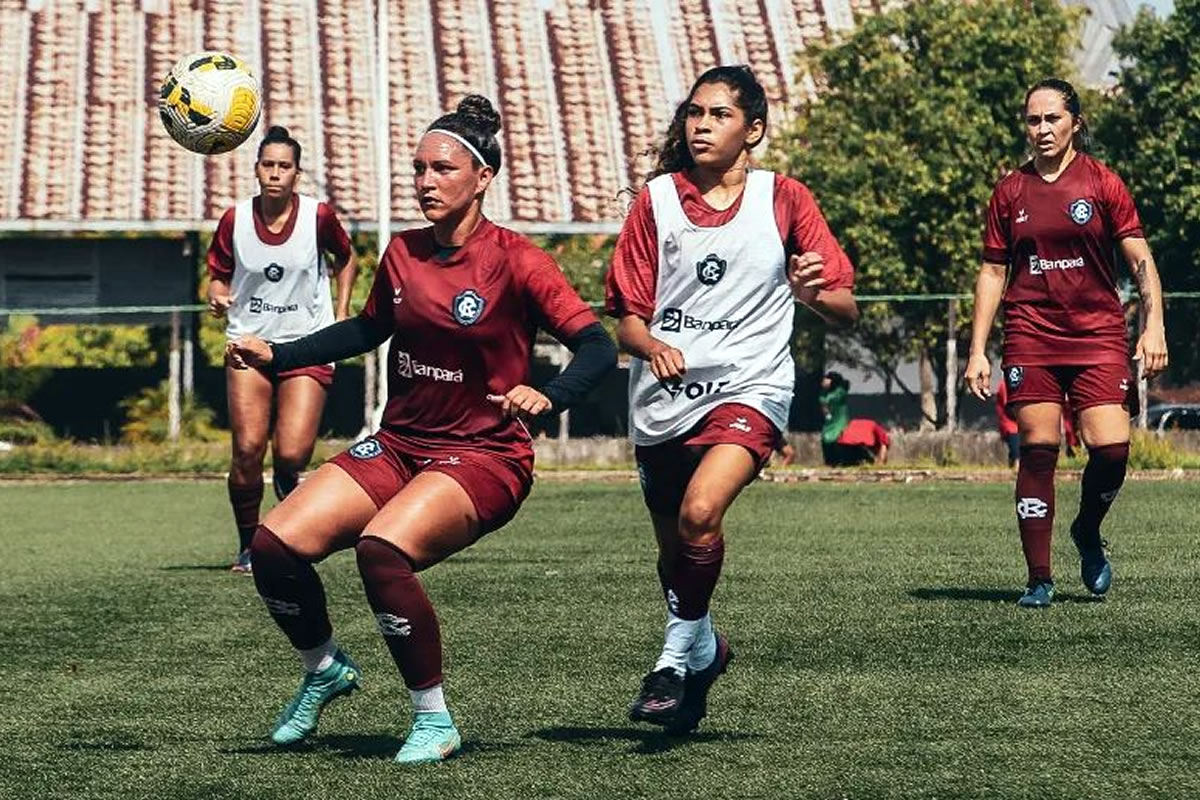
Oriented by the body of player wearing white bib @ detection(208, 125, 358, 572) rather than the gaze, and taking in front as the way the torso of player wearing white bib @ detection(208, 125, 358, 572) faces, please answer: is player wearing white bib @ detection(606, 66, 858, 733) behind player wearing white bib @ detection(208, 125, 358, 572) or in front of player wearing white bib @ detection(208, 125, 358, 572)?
in front

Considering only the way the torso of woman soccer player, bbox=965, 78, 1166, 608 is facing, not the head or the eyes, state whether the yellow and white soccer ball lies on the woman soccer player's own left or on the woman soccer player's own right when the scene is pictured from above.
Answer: on the woman soccer player's own right

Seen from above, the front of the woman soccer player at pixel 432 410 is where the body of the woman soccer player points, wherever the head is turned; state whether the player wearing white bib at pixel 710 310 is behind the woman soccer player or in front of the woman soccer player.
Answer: behind

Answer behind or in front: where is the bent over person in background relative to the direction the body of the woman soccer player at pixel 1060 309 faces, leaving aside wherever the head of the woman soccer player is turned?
behind

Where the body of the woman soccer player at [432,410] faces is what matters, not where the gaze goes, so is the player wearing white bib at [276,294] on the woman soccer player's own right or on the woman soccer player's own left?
on the woman soccer player's own right

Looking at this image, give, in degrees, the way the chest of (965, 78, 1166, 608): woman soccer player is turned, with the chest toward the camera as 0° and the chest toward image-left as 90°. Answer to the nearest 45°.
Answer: approximately 0°

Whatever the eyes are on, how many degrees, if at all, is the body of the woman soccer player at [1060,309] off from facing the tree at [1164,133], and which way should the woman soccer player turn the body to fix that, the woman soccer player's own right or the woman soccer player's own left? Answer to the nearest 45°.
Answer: approximately 180°

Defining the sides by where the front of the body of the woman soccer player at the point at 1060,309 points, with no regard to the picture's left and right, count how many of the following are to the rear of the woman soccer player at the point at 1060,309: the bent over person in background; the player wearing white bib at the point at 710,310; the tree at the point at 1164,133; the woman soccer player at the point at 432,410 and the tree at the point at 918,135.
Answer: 3

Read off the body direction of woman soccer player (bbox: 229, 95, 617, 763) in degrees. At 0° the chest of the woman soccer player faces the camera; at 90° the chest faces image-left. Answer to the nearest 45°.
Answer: approximately 45°

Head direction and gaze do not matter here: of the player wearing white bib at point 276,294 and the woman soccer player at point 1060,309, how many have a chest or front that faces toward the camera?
2

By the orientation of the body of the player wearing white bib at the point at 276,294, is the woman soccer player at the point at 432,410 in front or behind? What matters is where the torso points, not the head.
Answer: in front

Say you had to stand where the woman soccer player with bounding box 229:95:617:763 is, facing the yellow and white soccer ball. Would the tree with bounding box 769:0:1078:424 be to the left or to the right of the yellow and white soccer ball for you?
right
